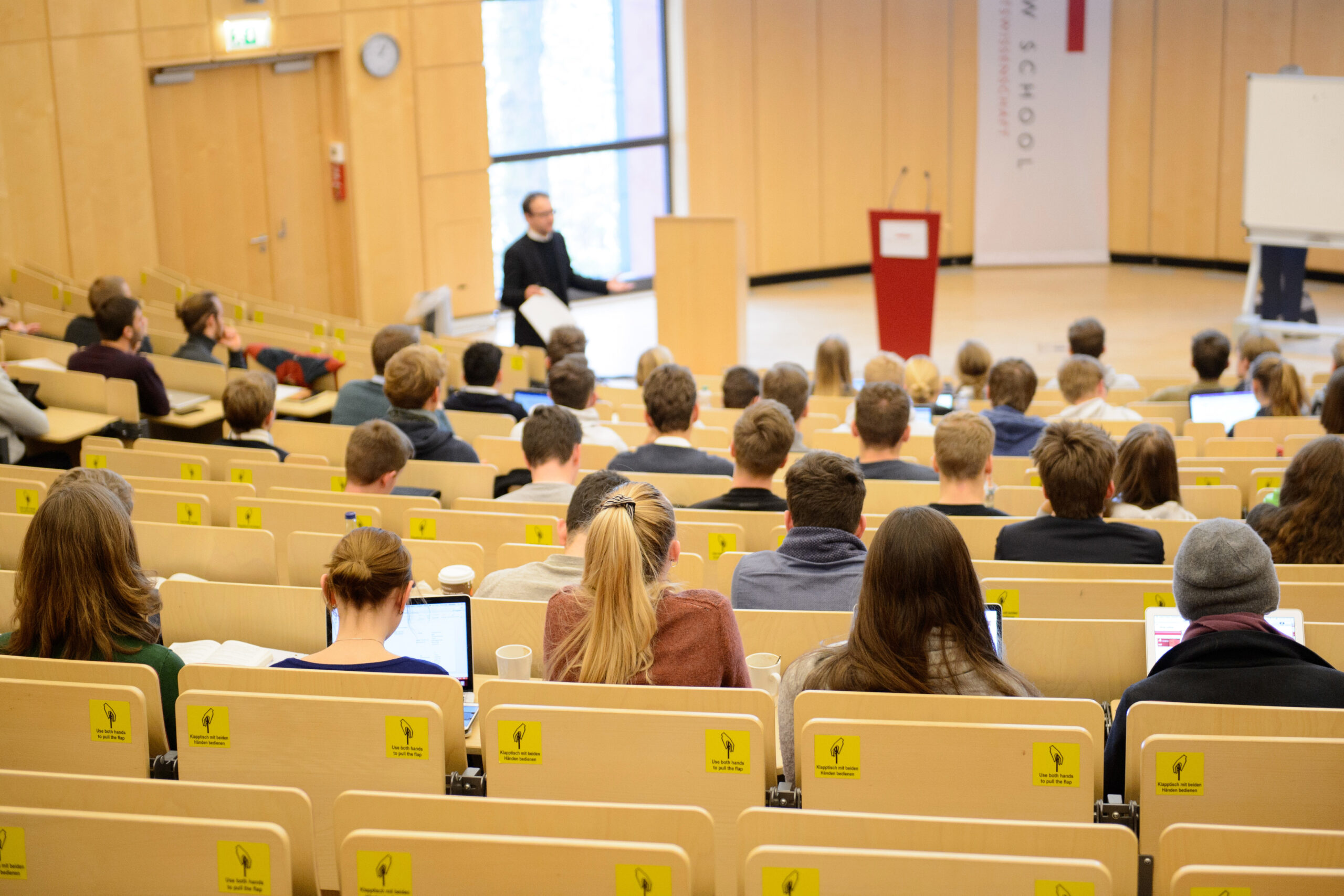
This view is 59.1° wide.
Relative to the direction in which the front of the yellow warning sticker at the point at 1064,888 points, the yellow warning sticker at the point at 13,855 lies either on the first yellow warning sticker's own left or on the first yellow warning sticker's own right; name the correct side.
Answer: on the first yellow warning sticker's own right

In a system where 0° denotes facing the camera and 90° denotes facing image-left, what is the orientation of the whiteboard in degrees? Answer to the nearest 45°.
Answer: approximately 0°

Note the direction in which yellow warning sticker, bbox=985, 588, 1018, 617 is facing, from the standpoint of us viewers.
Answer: facing the viewer

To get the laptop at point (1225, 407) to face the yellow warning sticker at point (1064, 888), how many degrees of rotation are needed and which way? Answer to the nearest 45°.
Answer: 0° — it already faces it

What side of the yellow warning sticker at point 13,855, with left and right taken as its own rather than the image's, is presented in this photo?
front

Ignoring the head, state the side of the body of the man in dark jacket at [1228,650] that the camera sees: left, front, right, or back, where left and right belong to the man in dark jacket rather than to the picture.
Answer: back

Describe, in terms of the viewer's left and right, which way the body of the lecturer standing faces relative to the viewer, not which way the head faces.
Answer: facing the viewer and to the right of the viewer

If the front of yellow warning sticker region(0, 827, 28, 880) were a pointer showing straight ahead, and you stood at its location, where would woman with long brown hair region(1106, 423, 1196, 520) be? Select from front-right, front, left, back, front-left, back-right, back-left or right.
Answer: left

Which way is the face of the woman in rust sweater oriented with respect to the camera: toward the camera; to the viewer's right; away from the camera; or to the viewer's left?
away from the camera

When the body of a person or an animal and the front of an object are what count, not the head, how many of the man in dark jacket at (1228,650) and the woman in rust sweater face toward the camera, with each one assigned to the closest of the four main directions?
0

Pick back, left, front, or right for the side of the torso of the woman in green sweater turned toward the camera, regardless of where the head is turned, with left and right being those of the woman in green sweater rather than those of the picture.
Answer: back

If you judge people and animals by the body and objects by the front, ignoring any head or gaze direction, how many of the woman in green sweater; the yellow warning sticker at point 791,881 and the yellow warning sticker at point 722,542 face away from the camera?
1

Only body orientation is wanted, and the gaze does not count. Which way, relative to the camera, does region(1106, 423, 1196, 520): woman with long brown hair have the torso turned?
away from the camera

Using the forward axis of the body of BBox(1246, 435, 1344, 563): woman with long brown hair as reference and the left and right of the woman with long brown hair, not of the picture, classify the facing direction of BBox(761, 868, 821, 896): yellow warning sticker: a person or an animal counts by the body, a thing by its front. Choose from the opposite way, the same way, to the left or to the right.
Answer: the opposite way

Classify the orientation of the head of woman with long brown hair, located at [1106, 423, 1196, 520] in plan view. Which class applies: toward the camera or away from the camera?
away from the camera

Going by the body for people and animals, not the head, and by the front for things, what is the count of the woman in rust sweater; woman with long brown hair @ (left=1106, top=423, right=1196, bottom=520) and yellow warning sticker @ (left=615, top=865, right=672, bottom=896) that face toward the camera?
1

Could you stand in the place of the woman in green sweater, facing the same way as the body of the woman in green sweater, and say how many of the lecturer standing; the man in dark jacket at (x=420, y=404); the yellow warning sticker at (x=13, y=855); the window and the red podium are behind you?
1

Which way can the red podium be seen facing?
toward the camera

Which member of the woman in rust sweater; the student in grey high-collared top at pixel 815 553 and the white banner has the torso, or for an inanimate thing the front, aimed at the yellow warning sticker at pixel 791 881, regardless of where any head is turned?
the white banner
